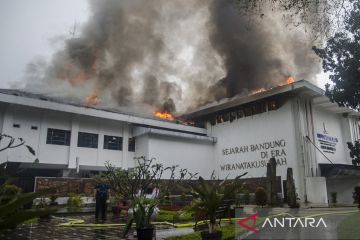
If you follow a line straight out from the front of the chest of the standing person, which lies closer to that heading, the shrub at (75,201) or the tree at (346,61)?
the shrub

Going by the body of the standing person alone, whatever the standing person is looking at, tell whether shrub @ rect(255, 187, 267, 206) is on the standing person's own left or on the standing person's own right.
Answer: on the standing person's own right

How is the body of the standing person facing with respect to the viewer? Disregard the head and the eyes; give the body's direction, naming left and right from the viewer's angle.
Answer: facing away from the viewer

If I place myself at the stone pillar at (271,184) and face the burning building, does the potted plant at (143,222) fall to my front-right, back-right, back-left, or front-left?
back-left

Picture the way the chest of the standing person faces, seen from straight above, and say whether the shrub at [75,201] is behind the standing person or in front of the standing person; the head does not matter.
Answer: in front

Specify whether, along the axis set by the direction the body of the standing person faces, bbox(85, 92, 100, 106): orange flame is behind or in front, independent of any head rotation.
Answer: in front
